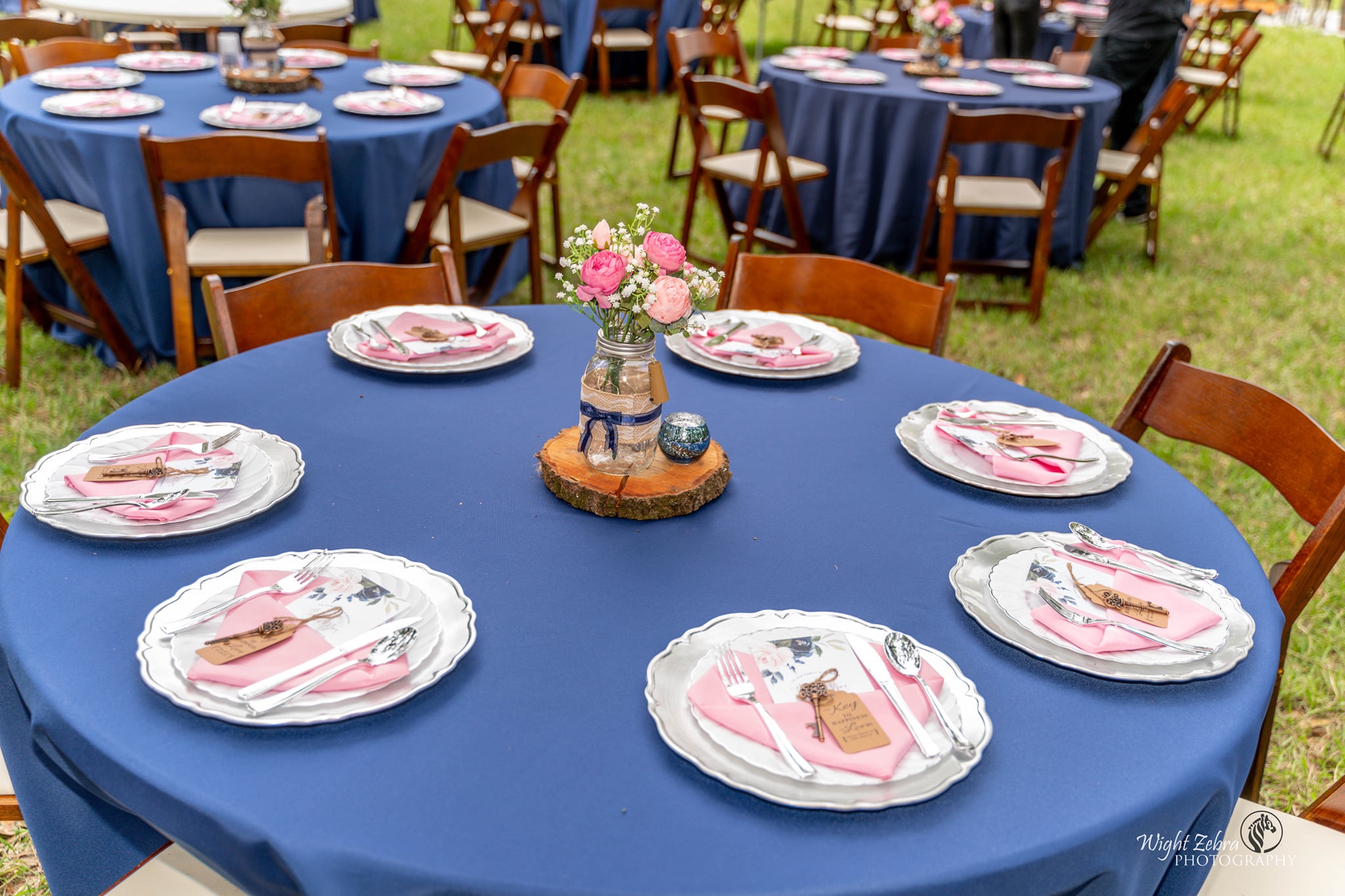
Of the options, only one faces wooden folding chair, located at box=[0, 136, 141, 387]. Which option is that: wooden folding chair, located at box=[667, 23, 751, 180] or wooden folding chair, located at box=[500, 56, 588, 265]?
wooden folding chair, located at box=[500, 56, 588, 265]

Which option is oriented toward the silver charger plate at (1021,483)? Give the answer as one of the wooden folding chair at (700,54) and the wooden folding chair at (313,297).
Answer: the wooden folding chair at (313,297)

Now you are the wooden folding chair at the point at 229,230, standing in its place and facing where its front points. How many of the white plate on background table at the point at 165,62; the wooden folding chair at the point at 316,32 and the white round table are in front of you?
3

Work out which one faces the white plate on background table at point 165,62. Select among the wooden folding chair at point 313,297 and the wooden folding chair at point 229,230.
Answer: the wooden folding chair at point 229,230

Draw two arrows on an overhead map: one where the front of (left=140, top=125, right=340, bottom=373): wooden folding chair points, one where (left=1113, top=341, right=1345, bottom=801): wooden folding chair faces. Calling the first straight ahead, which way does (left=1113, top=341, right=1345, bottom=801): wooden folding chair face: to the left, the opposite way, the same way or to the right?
to the left

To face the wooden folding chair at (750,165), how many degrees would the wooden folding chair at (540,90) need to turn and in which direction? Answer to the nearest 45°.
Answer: approximately 135° to its left

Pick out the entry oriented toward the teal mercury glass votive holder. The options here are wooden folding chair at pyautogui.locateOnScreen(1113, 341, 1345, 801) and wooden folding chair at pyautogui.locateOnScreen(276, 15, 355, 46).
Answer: wooden folding chair at pyautogui.locateOnScreen(1113, 341, 1345, 801)

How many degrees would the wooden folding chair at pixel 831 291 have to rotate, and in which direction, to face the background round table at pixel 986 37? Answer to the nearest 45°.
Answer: approximately 135° to its right
